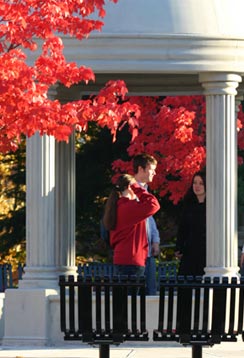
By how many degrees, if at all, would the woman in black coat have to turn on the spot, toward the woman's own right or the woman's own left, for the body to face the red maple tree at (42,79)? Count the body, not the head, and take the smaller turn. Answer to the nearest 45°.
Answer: approximately 45° to the woman's own right

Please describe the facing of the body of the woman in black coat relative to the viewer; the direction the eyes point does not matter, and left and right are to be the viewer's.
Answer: facing the viewer
